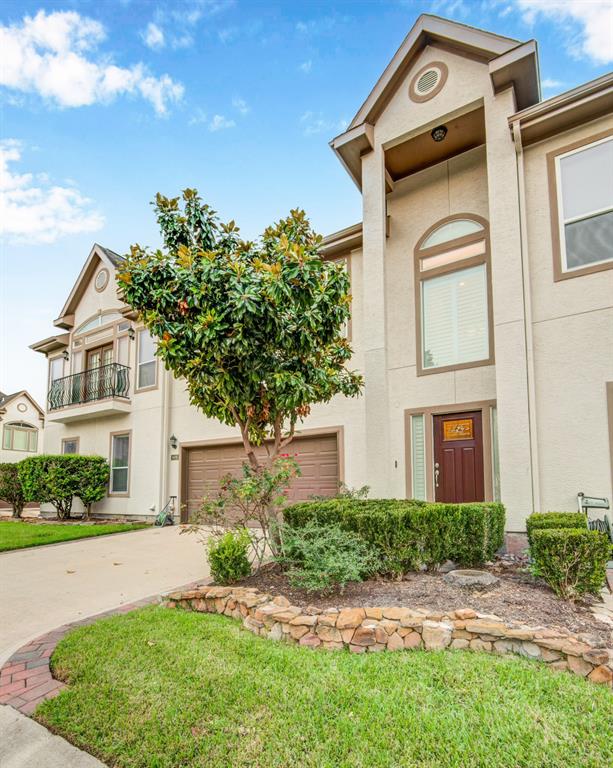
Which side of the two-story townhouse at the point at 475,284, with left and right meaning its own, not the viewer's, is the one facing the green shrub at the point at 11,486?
right

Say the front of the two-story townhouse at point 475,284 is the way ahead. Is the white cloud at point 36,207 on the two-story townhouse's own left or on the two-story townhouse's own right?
on the two-story townhouse's own right

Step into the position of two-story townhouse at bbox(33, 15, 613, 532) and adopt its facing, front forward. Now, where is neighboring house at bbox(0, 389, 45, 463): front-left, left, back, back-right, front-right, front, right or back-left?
right

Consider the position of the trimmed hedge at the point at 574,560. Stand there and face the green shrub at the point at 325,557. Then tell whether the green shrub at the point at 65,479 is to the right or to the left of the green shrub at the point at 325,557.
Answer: right

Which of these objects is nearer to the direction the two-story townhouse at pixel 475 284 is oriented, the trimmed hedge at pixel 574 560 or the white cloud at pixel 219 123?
the trimmed hedge

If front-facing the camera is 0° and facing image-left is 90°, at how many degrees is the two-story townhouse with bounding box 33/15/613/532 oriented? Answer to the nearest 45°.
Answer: approximately 45°

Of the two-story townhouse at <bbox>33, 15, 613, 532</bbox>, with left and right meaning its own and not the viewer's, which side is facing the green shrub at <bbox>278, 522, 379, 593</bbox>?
front

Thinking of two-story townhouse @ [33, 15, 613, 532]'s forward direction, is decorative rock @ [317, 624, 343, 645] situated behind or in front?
in front
